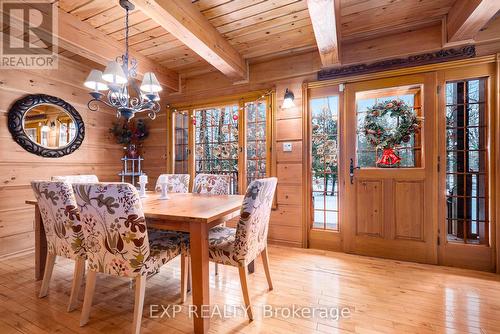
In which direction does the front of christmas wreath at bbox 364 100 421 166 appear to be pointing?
toward the camera

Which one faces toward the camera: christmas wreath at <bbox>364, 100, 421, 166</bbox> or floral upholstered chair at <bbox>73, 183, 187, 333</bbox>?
the christmas wreath

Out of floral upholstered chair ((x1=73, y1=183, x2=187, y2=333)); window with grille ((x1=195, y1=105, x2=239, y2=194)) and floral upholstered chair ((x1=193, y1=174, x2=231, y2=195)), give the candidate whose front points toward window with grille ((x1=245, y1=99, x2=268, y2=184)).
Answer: floral upholstered chair ((x1=73, y1=183, x2=187, y2=333))

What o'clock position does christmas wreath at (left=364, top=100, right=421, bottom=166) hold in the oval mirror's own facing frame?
The christmas wreath is roughly at 12 o'clock from the oval mirror.

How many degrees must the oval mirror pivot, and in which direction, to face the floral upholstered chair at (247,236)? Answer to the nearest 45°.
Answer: approximately 45° to its right

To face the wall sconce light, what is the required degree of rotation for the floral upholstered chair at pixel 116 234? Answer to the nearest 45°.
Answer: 0° — it already faces it

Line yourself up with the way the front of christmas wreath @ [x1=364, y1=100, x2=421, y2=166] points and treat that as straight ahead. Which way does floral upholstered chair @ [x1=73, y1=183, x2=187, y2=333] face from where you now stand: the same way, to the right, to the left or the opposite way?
the opposite way

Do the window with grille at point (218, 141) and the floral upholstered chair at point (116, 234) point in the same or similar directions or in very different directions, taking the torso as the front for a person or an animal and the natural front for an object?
very different directions

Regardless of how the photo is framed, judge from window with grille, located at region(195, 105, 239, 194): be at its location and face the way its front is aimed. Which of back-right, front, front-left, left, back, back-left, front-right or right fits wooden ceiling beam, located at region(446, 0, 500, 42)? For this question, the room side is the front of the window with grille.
left

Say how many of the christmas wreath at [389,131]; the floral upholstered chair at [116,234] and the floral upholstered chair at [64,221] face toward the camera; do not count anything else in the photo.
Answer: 1

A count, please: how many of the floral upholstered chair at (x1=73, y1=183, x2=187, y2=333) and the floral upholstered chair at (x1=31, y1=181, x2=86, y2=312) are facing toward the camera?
0

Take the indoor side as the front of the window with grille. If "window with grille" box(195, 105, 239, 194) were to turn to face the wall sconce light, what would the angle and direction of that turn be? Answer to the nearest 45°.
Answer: approximately 90° to its left

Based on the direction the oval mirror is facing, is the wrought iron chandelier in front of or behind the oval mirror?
in front

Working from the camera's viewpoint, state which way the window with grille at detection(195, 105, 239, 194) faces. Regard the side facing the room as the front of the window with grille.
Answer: facing the viewer and to the left of the viewer

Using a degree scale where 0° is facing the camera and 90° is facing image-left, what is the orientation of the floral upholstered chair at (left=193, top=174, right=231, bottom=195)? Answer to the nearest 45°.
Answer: approximately 45°

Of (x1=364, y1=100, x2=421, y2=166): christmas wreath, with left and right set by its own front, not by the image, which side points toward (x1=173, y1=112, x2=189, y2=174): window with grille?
right

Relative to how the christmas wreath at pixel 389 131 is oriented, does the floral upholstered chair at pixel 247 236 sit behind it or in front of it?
in front

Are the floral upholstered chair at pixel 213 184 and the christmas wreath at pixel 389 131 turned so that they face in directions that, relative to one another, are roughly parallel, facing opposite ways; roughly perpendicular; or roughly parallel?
roughly parallel
